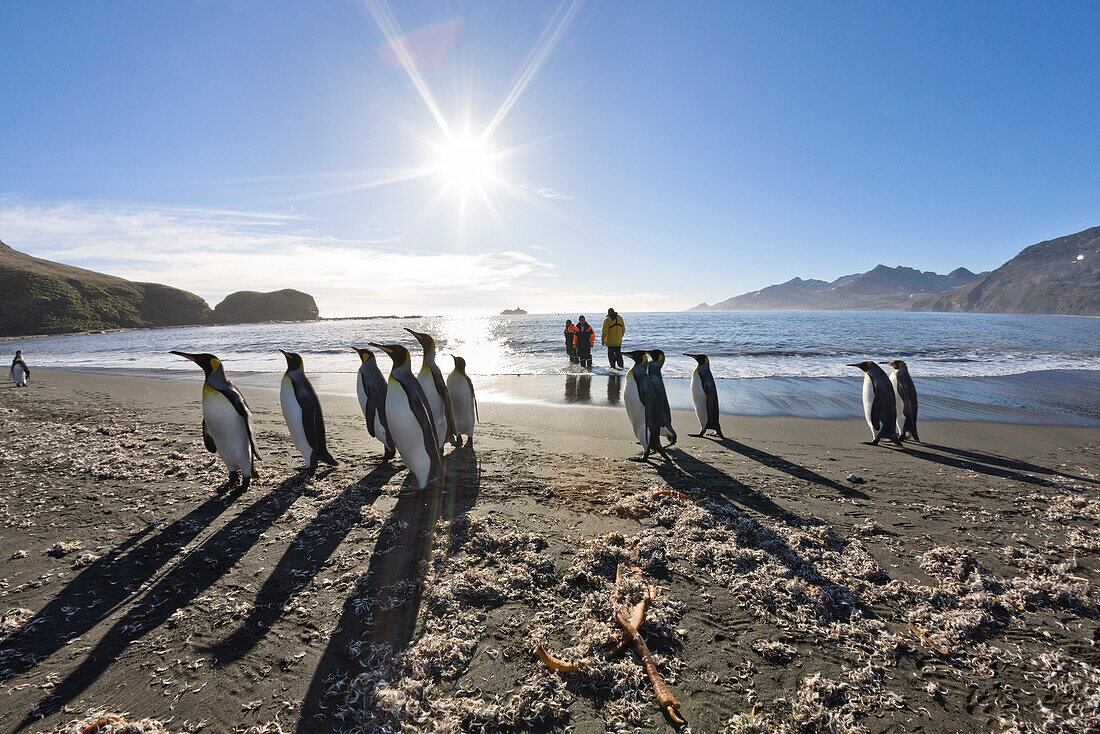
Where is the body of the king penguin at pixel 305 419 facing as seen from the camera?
to the viewer's left

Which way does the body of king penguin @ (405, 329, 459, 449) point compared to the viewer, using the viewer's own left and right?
facing to the left of the viewer

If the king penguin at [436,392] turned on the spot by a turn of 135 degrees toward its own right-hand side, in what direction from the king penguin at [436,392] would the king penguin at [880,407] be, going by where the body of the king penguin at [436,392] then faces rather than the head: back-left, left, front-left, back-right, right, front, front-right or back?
front-right

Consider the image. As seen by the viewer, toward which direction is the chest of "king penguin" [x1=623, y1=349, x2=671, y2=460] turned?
to the viewer's left

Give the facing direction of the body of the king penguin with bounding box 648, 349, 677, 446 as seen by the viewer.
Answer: to the viewer's left

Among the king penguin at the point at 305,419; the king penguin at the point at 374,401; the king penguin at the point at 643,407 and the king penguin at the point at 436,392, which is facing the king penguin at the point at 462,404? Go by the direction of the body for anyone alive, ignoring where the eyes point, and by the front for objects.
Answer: the king penguin at the point at 643,407

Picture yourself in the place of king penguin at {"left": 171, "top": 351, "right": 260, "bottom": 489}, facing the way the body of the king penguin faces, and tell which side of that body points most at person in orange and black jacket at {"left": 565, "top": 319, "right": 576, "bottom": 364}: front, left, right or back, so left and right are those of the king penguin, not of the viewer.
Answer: back

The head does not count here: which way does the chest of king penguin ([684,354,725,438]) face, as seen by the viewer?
to the viewer's left

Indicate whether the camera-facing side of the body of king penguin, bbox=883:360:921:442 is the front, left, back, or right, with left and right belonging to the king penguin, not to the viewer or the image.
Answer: left

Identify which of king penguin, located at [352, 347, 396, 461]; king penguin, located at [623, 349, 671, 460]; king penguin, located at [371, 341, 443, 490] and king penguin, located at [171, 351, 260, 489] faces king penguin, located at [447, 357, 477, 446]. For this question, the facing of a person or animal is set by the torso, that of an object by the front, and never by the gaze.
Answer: king penguin, located at [623, 349, 671, 460]

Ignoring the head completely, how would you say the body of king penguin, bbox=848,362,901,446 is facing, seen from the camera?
to the viewer's left

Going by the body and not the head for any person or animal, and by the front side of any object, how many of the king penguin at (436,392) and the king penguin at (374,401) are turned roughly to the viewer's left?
2
